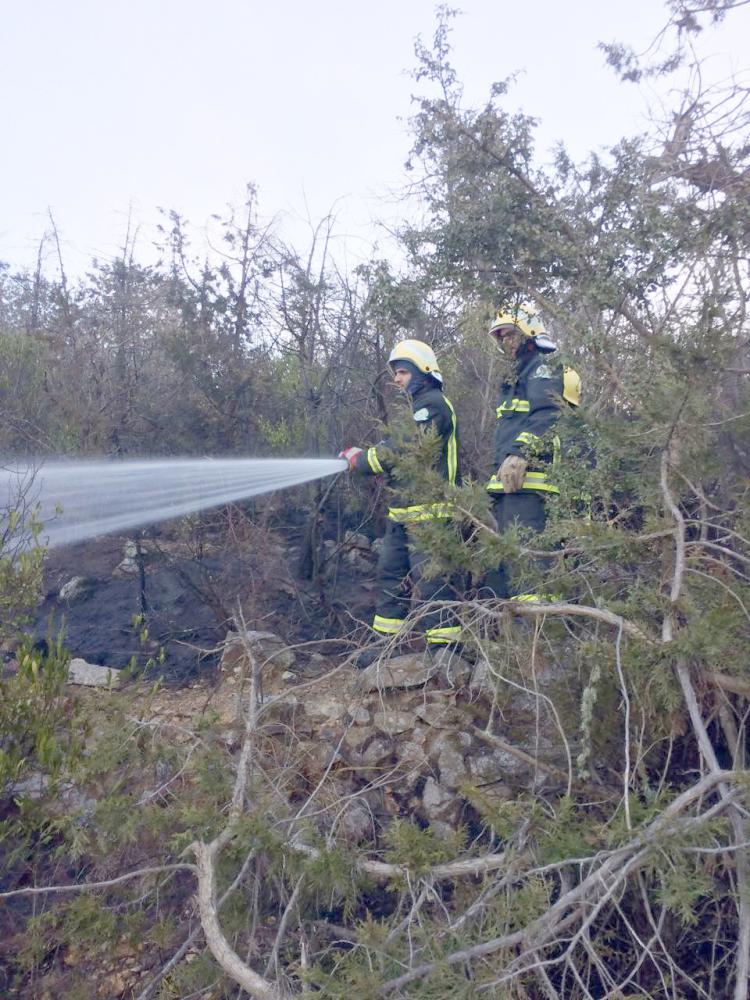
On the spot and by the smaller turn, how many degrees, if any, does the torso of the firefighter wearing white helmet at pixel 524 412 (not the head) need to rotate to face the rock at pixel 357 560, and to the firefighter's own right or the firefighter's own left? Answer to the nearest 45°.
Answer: approximately 45° to the firefighter's own right

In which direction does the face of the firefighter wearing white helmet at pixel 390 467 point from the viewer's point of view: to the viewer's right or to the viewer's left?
to the viewer's left

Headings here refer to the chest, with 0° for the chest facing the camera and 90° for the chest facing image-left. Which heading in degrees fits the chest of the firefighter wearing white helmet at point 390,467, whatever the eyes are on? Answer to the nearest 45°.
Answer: approximately 90°

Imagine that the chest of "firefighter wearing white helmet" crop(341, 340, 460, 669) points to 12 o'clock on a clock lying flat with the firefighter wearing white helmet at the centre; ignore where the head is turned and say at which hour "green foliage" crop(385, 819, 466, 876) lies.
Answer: The green foliage is roughly at 9 o'clock from the firefighter wearing white helmet.

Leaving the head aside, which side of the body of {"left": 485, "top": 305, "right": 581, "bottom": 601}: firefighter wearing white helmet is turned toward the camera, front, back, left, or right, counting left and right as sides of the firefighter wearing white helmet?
left

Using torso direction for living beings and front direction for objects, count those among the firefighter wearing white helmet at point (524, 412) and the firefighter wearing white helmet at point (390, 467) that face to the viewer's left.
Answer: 2
